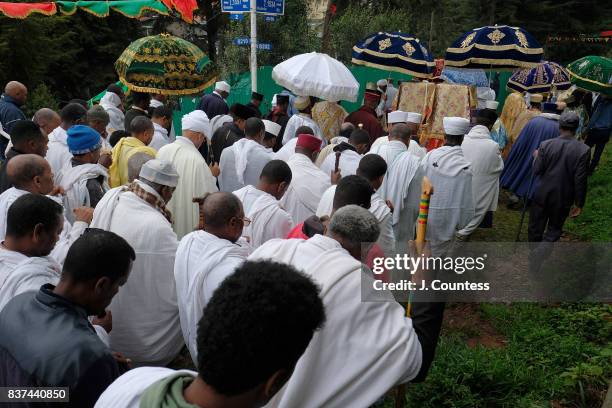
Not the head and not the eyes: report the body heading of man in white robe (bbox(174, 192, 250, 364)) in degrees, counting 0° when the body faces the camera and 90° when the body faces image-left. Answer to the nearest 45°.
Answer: approximately 225°

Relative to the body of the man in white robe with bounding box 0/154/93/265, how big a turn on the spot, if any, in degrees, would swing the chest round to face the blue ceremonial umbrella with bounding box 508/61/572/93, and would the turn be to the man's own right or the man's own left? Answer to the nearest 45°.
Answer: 0° — they already face it

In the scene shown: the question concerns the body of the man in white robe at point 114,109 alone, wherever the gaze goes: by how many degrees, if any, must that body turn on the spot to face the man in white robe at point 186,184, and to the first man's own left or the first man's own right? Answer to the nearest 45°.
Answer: approximately 135° to the first man's own right

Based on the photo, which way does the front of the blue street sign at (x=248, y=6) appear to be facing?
toward the camera

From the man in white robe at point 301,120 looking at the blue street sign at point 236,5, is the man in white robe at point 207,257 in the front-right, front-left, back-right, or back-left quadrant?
back-left

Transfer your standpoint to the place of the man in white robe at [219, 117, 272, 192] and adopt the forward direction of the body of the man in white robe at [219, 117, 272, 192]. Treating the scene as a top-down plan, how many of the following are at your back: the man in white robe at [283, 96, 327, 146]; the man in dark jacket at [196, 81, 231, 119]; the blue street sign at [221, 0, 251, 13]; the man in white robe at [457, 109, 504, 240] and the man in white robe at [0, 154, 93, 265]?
1

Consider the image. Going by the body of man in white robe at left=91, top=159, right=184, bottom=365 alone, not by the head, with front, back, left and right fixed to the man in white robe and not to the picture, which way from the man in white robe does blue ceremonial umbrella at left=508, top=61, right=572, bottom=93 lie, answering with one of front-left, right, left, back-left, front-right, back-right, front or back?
front

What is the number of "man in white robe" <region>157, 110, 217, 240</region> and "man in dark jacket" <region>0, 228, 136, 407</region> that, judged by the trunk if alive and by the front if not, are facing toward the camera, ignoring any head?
0

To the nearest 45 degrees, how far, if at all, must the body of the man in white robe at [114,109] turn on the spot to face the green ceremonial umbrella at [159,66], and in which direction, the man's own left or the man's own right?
approximately 90° to the man's own right

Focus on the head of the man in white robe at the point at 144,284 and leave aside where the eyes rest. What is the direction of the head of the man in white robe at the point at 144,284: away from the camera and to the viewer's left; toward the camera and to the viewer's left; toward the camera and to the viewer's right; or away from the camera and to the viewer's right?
away from the camera and to the viewer's right

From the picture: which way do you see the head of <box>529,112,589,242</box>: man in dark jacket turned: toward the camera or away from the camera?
away from the camera

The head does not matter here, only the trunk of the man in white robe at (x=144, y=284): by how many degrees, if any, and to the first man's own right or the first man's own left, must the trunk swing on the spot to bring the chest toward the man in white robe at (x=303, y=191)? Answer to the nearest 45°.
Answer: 0° — they already face them

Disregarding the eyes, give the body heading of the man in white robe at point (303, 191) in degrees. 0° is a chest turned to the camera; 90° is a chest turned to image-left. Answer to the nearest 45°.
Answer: approximately 225°
